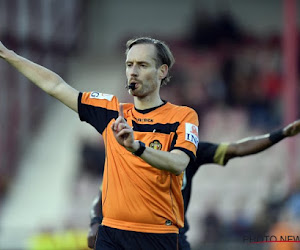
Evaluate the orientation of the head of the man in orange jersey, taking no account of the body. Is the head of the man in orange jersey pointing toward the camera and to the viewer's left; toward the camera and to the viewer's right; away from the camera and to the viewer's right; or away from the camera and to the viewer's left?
toward the camera and to the viewer's left

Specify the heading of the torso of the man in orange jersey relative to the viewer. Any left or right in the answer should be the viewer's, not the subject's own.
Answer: facing the viewer and to the left of the viewer
